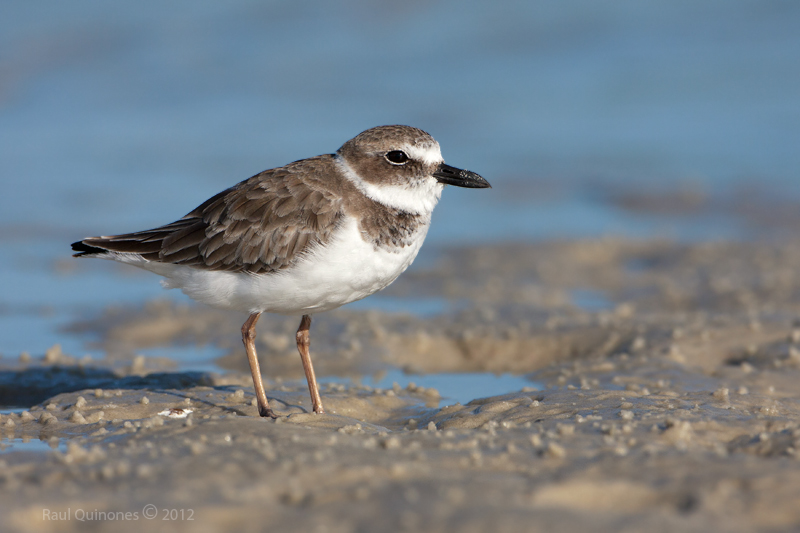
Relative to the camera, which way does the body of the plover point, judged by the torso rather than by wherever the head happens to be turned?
to the viewer's right
